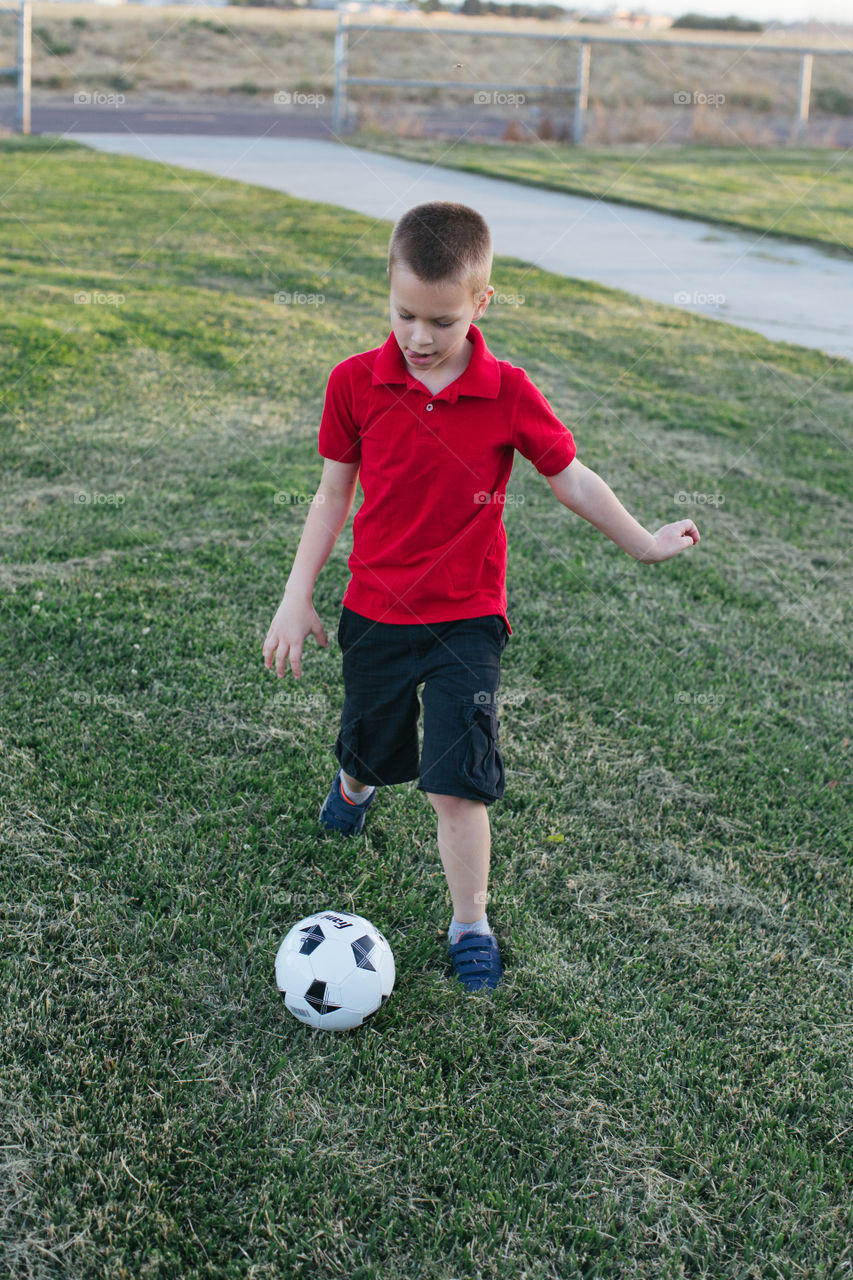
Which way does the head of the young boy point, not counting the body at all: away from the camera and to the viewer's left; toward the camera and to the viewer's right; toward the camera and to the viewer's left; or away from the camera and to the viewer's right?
toward the camera and to the viewer's left

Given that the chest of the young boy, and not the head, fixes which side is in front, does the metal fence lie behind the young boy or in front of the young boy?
behind

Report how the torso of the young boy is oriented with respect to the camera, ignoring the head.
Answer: toward the camera
